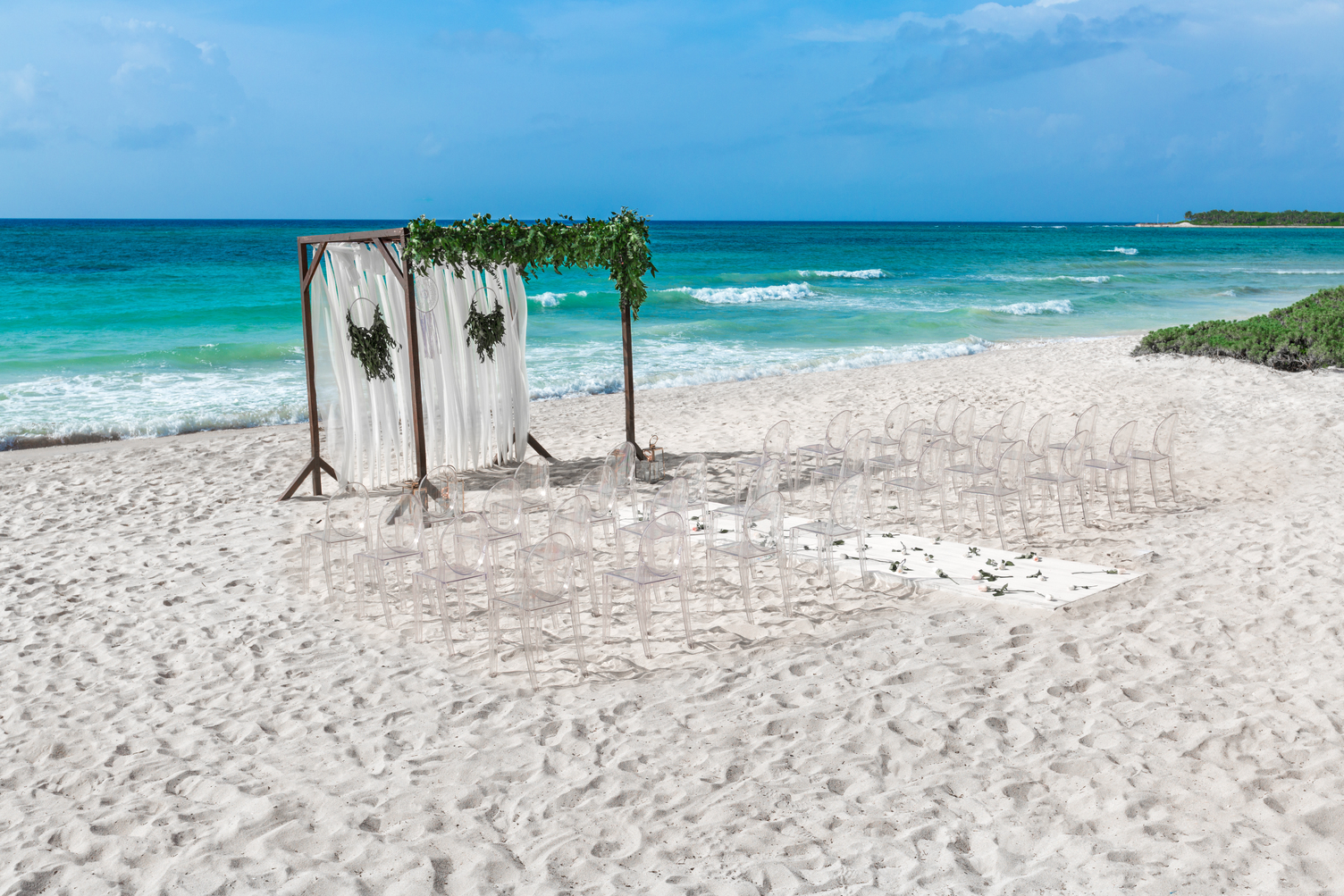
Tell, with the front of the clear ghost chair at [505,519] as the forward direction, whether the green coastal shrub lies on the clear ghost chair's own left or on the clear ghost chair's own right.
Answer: on the clear ghost chair's own right

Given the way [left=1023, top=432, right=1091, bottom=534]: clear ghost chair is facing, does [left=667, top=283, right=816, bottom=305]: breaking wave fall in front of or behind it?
in front

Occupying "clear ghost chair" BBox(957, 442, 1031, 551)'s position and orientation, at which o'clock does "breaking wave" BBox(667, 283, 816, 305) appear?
The breaking wave is roughly at 1 o'clock from the clear ghost chair.

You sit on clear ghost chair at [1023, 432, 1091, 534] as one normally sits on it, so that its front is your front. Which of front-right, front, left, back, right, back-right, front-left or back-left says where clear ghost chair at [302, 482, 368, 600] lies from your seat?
left

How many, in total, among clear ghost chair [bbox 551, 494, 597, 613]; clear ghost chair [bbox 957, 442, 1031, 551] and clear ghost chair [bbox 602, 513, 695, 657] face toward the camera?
0

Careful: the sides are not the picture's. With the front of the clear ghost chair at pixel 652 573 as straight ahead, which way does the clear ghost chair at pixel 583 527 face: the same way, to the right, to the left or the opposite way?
the same way

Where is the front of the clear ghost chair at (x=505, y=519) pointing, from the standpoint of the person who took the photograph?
facing away from the viewer and to the left of the viewer

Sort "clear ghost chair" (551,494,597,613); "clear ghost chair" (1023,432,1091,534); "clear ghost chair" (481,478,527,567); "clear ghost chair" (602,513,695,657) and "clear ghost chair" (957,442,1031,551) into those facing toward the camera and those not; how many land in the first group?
0

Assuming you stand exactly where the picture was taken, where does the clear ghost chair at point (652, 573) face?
facing away from the viewer and to the left of the viewer

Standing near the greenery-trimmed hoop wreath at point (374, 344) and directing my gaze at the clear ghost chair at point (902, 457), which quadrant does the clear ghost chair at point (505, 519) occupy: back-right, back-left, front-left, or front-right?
front-right

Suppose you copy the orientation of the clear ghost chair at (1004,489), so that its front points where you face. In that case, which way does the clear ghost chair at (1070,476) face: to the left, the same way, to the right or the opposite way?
the same way

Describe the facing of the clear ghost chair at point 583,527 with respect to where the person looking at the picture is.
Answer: facing away from the viewer and to the left of the viewer

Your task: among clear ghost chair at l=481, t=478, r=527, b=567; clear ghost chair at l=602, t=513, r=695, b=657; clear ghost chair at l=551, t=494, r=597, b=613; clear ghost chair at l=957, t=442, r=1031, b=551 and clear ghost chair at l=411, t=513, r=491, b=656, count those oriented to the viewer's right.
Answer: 0

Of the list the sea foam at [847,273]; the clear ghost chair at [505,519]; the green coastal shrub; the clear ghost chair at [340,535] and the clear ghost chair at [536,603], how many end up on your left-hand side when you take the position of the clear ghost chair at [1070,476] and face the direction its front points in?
3

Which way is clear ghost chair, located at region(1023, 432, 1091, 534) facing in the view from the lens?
facing away from the viewer and to the left of the viewer

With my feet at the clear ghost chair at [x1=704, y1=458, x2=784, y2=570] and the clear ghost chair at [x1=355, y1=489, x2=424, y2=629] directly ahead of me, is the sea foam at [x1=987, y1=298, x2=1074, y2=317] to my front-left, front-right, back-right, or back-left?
back-right

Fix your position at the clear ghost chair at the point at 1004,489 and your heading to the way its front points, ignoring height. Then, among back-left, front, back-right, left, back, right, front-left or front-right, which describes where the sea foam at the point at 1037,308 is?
front-right
